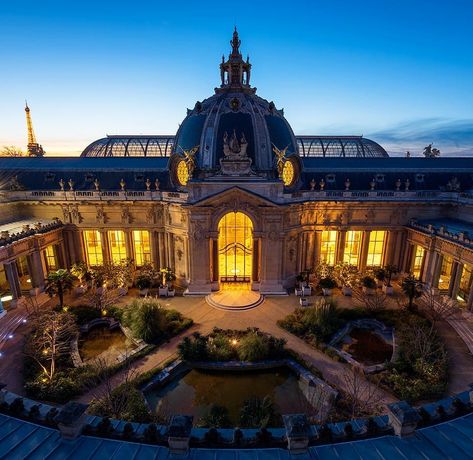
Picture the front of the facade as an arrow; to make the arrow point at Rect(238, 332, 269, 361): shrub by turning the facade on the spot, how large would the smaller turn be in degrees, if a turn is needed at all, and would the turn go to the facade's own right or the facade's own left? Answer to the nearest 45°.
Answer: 0° — it already faces it

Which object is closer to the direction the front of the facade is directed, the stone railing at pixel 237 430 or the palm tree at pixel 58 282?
the stone railing

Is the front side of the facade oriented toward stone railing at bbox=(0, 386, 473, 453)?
yes

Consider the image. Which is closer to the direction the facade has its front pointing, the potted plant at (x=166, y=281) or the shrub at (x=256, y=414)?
the shrub

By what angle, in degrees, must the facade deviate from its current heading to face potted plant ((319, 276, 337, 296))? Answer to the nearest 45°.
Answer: approximately 45° to its left

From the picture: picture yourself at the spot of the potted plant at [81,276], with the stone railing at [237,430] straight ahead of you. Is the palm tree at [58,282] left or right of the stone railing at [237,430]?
right

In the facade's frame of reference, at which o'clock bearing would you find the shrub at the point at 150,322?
The shrub is roughly at 1 o'clock from the facade.

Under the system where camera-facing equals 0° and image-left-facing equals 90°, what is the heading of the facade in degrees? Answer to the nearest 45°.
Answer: approximately 0°

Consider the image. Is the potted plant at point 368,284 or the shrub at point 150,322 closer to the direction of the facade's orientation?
the shrub

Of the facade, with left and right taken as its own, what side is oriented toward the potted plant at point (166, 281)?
right

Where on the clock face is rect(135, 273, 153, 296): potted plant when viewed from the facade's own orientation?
The potted plant is roughly at 2 o'clock from the facade.

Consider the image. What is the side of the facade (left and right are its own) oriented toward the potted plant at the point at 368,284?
left

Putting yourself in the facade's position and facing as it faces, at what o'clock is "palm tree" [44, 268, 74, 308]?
The palm tree is roughly at 2 o'clock from the facade.
